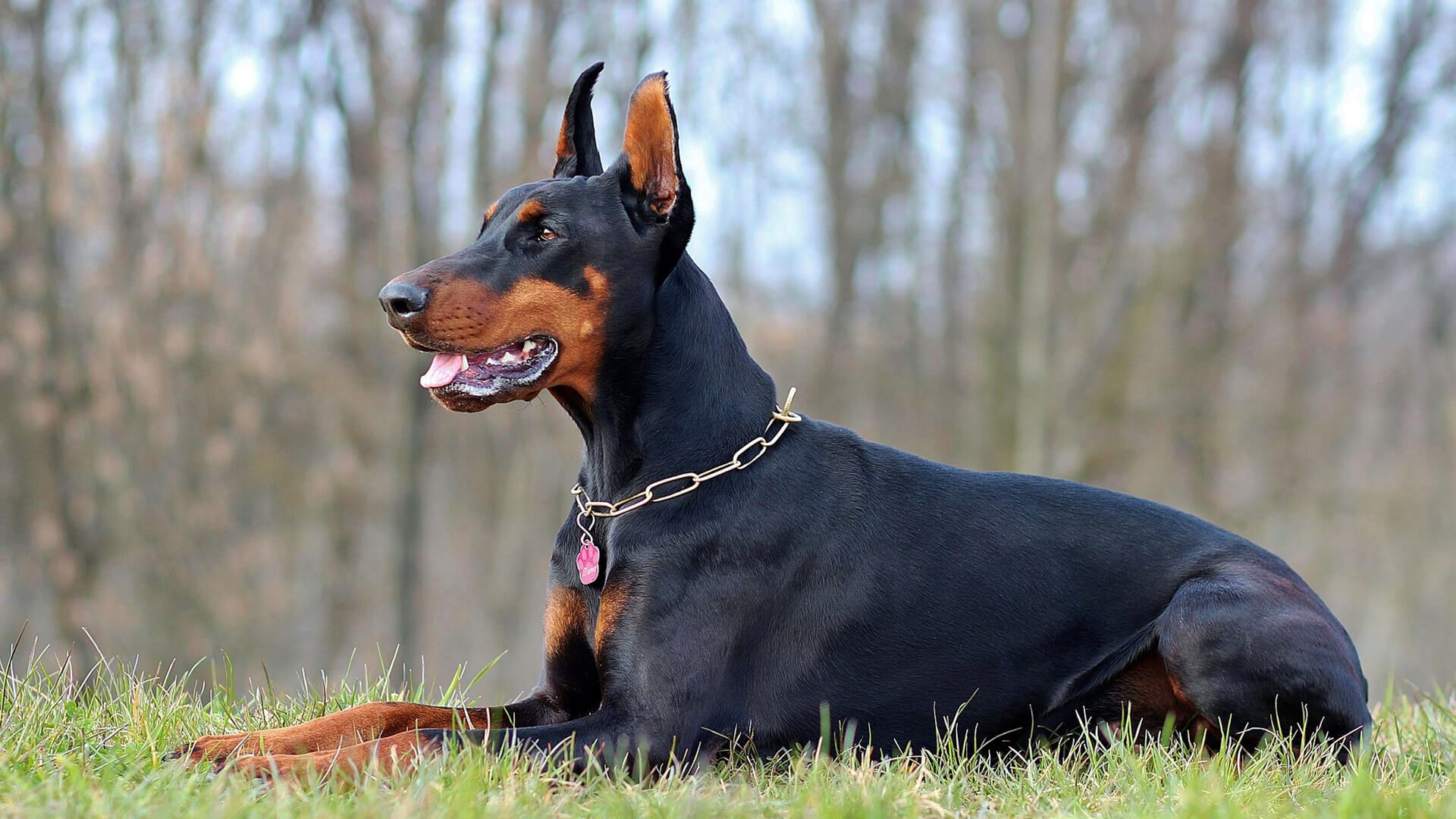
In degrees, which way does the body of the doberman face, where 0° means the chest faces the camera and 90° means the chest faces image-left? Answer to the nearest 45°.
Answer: approximately 90°

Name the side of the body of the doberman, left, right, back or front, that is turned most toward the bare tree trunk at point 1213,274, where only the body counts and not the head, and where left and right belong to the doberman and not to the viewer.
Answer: right

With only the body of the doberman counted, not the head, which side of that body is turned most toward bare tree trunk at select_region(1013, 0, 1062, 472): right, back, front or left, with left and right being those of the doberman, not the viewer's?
right

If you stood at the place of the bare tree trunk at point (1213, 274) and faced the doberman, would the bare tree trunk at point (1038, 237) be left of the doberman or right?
right

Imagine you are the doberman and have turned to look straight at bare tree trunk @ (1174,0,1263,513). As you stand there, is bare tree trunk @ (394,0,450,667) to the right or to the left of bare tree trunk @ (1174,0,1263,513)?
left
